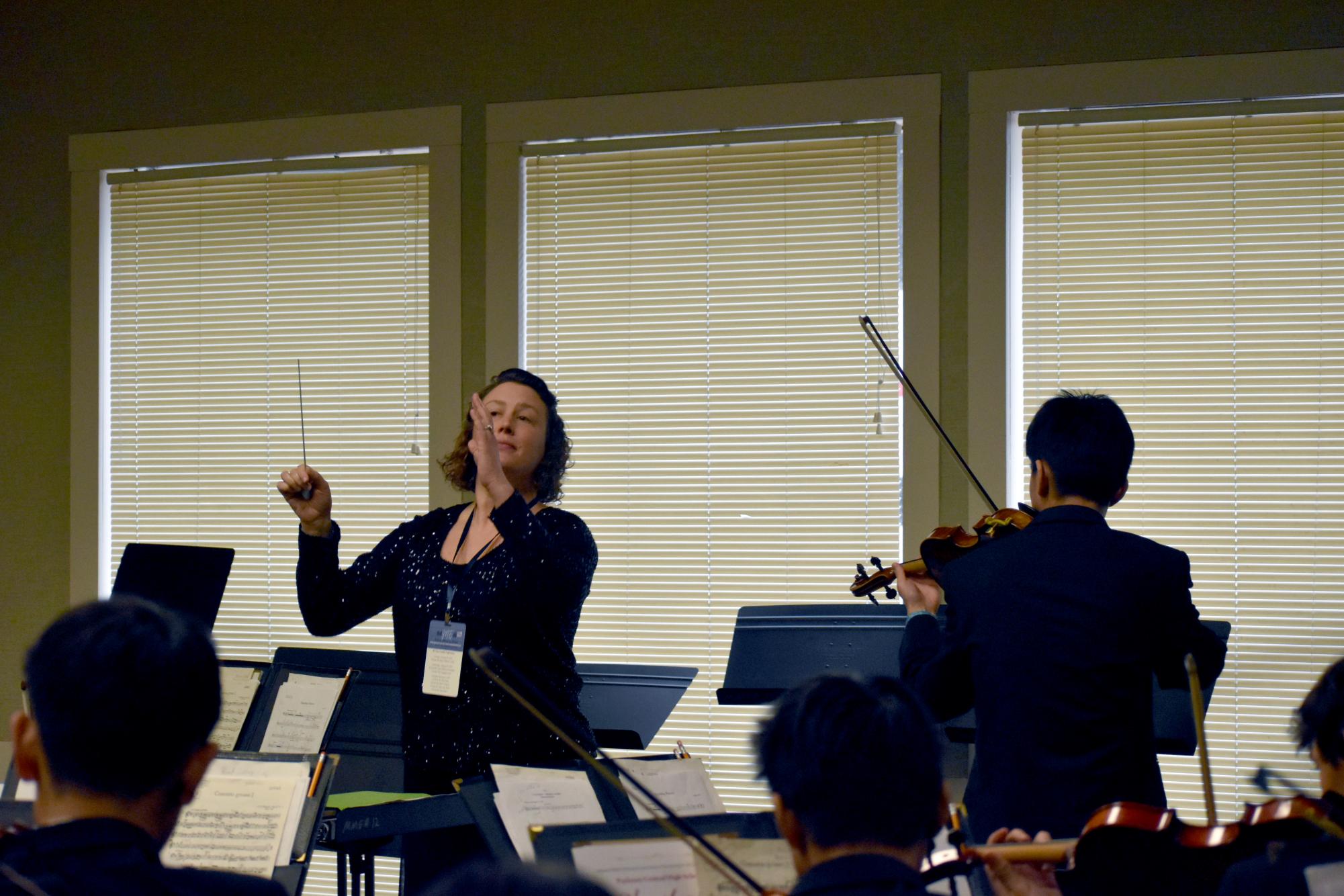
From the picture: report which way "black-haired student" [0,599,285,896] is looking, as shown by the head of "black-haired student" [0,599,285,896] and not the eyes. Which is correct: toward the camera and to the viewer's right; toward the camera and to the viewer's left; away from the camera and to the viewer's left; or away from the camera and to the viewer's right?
away from the camera and to the viewer's right

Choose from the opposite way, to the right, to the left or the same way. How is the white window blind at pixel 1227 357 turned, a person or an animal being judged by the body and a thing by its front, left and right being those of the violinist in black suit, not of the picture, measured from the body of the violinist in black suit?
the opposite way

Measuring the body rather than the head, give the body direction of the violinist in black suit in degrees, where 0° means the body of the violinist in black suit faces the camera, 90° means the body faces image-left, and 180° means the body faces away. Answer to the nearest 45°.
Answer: approximately 180°

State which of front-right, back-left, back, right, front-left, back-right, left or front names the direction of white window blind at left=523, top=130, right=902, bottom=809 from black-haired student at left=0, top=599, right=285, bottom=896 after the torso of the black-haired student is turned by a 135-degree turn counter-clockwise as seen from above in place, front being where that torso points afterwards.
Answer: back

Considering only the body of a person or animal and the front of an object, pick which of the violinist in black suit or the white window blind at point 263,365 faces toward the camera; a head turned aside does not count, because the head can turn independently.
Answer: the white window blind

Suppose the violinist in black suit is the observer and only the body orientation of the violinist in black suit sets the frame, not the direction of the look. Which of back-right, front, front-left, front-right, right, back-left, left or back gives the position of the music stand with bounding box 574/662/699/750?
front-left

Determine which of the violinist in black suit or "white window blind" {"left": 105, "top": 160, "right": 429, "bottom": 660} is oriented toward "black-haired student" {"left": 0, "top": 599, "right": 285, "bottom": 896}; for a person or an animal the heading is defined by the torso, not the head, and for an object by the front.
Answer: the white window blind

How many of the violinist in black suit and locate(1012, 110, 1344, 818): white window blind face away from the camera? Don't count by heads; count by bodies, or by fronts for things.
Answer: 1

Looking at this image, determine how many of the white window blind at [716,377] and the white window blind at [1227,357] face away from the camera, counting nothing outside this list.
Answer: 0

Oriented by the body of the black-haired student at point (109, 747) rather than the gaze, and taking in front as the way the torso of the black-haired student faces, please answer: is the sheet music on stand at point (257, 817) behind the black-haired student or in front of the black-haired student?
in front

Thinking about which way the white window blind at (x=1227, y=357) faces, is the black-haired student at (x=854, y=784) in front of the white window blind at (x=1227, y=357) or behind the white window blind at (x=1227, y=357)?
in front

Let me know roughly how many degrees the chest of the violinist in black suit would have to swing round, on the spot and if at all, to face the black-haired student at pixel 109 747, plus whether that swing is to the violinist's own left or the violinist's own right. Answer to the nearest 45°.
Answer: approximately 135° to the violinist's own left

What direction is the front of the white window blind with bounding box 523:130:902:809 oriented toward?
toward the camera

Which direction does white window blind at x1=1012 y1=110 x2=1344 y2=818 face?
toward the camera

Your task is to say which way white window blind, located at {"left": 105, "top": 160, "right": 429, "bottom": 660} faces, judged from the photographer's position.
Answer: facing the viewer

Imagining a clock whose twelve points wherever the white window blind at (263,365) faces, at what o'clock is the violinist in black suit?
The violinist in black suit is roughly at 11 o'clock from the white window blind.

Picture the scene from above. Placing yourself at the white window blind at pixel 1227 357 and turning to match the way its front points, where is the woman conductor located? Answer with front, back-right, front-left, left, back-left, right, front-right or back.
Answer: front-right

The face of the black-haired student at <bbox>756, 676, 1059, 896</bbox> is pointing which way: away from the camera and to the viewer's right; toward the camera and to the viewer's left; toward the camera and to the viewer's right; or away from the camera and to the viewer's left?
away from the camera and to the viewer's left

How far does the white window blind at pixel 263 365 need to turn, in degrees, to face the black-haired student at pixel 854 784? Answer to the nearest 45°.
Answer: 0° — it already faces them
